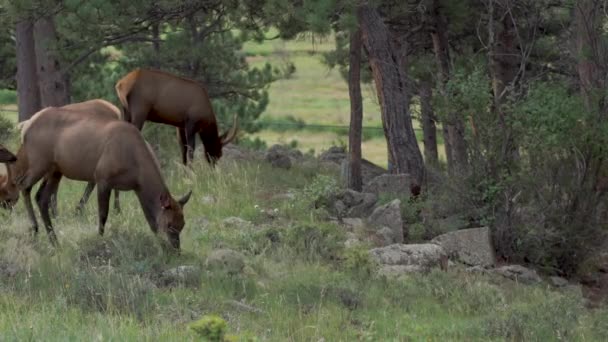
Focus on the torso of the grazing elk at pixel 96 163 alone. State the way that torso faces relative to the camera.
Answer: to the viewer's right

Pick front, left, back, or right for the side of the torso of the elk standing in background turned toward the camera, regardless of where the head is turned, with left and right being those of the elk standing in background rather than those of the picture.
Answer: right

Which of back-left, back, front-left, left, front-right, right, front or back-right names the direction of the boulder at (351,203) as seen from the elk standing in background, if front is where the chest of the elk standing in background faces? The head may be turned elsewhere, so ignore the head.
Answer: front-right

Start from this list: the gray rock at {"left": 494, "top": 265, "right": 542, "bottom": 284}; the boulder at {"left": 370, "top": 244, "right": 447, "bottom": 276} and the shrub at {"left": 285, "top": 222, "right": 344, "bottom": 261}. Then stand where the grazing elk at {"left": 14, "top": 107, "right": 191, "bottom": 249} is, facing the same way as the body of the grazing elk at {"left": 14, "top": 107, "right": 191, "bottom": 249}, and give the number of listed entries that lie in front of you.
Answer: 3

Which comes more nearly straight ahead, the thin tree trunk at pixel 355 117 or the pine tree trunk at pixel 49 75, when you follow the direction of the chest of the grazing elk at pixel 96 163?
the thin tree trunk

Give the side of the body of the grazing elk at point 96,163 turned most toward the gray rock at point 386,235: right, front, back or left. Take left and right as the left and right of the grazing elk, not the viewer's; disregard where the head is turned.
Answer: front
